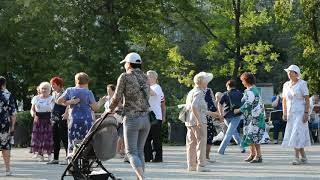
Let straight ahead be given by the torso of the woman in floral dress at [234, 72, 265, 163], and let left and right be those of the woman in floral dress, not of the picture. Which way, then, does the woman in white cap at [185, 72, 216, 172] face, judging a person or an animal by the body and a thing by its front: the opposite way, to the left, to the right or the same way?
the opposite way

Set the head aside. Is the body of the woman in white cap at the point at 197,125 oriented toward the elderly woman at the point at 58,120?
no

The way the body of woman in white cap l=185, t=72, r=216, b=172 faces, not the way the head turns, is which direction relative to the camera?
to the viewer's right

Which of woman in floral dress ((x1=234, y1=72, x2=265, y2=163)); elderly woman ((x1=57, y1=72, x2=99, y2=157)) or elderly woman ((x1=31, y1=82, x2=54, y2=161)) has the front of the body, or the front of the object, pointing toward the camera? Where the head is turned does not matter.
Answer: elderly woman ((x1=31, y1=82, x2=54, y2=161))

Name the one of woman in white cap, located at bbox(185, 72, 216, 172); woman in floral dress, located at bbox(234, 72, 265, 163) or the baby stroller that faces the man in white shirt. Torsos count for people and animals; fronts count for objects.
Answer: the woman in floral dress

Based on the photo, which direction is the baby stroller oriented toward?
to the viewer's left

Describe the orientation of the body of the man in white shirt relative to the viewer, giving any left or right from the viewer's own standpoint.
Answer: facing the viewer and to the left of the viewer

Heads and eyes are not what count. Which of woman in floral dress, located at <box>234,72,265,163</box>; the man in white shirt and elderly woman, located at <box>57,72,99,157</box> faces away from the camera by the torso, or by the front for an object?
the elderly woman

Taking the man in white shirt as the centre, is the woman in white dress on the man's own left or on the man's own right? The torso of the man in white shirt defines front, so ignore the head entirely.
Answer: on the man's own left

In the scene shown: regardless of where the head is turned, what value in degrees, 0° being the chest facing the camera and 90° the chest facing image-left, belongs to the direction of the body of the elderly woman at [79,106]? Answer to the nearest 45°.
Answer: approximately 180°

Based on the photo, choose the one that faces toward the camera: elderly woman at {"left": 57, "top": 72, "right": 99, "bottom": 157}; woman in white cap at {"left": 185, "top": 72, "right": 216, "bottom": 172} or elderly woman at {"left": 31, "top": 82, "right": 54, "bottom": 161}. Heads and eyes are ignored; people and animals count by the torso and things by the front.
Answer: elderly woman at {"left": 31, "top": 82, "right": 54, "bottom": 161}

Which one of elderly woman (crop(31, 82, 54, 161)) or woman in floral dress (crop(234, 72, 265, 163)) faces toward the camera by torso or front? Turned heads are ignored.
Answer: the elderly woman

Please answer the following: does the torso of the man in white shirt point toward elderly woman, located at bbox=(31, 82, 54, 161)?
no

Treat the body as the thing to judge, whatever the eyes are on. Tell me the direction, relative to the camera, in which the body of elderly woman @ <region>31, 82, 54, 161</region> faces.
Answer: toward the camera
